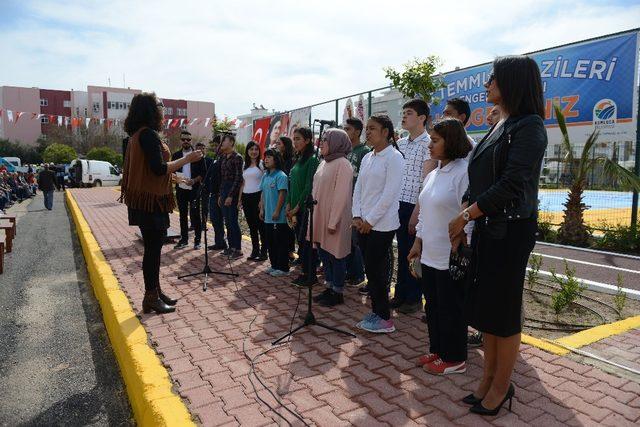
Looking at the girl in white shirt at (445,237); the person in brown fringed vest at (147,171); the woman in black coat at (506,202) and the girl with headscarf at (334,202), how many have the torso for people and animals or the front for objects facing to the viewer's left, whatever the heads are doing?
3

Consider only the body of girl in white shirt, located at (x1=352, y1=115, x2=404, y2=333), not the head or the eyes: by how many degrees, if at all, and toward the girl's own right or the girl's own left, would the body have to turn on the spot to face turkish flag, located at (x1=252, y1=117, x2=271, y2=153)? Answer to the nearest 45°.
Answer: approximately 135° to the girl's own right

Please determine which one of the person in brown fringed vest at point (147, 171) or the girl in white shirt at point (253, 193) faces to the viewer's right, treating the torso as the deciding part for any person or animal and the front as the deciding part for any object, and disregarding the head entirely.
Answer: the person in brown fringed vest

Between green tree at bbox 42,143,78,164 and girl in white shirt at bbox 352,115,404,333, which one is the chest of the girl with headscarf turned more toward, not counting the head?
the green tree

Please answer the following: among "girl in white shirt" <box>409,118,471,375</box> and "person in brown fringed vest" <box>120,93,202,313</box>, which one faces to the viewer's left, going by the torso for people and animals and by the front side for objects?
the girl in white shirt

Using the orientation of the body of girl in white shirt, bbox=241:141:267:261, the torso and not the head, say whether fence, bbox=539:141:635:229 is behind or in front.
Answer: behind

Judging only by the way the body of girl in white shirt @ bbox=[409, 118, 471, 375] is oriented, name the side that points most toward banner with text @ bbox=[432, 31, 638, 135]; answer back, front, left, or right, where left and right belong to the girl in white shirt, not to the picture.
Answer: right

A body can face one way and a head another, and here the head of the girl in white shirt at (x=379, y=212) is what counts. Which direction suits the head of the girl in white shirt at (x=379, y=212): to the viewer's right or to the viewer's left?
to the viewer's left

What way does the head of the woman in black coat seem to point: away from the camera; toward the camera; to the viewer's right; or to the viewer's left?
to the viewer's left

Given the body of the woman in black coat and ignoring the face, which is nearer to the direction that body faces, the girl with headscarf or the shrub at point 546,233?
the girl with headscarf

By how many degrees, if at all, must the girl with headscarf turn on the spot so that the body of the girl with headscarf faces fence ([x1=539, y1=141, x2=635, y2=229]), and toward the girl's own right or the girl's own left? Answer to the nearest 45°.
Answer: approximately 135° to the girl's own right

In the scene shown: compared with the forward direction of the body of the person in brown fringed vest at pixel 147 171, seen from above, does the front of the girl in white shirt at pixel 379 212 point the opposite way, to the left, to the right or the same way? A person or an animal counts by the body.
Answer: the opposite way

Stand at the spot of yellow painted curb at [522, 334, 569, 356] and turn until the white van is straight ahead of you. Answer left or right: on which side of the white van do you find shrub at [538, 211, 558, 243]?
right

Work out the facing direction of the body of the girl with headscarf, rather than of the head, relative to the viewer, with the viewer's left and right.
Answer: facing to the left of the viewer

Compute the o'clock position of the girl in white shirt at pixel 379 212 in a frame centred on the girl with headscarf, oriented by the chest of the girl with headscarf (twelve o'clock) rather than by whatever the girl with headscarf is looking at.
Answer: The girl in white shirt is roughly at 8 o'clock from the girl with headscarf.

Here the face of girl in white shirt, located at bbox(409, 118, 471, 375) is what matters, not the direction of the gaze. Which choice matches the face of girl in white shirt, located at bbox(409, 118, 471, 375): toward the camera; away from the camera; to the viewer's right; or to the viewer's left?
to the viewer's left

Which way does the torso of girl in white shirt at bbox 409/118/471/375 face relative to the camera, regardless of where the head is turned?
to the viewer's left

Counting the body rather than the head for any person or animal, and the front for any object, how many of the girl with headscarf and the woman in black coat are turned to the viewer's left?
2
